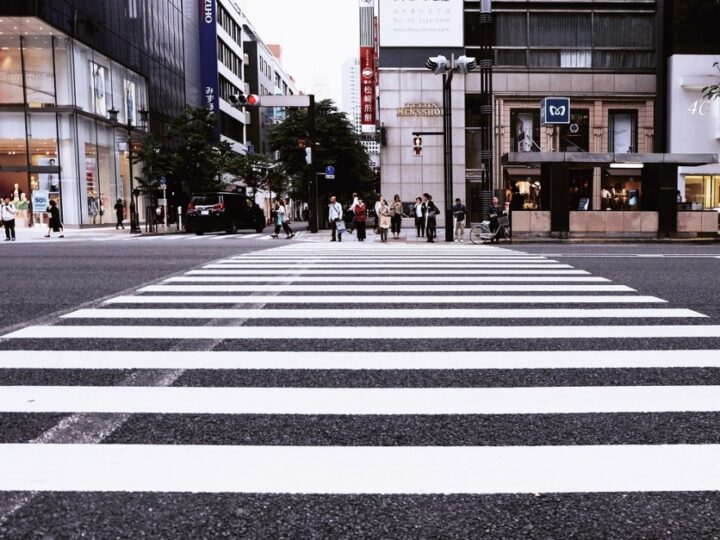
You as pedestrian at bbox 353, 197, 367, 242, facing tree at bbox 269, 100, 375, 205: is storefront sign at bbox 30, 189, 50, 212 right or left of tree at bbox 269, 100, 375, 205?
left

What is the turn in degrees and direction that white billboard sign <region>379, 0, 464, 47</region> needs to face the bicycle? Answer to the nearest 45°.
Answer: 0° — it already faces it

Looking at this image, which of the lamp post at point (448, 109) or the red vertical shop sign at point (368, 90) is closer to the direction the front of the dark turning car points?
the red vertical shop sign

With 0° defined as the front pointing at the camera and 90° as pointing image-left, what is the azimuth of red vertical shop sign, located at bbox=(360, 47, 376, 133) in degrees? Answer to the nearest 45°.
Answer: approximately 0°

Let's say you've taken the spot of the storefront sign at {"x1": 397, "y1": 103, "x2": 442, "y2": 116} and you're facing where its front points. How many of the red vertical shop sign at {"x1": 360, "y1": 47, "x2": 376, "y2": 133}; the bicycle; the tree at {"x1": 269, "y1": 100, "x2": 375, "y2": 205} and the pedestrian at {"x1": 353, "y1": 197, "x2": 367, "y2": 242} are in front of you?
2
